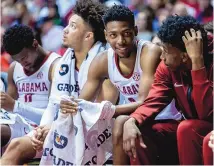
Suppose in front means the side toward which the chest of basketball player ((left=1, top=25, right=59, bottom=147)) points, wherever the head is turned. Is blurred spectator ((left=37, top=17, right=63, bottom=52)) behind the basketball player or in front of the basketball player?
behind

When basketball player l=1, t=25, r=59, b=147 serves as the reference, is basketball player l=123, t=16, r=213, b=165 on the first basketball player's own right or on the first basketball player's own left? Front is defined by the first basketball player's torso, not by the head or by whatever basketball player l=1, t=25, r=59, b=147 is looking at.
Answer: on the first basketball player's own left

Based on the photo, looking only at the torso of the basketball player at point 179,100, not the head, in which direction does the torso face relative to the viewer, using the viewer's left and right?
facing the viewer and to the left of the viewer

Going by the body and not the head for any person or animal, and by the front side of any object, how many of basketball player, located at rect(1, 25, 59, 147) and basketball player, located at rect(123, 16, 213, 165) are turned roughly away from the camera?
0

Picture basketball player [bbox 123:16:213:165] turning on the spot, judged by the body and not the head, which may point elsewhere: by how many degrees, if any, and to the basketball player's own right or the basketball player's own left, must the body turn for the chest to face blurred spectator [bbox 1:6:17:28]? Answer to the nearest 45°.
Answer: approximately 90° to the basketball player's own right

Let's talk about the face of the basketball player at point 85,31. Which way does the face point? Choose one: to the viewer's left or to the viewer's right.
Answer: to the viewer's left

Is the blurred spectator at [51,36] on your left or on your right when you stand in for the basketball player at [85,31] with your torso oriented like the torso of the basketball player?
on your right

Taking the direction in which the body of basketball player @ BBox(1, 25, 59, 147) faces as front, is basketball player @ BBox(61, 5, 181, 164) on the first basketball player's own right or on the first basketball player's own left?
on the first basketball player's own left

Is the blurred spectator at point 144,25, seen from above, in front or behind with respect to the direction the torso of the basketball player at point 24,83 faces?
behind

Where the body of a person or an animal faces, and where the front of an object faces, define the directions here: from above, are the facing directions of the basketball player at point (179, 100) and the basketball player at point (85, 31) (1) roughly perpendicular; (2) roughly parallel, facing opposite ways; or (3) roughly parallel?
roughly parallel
